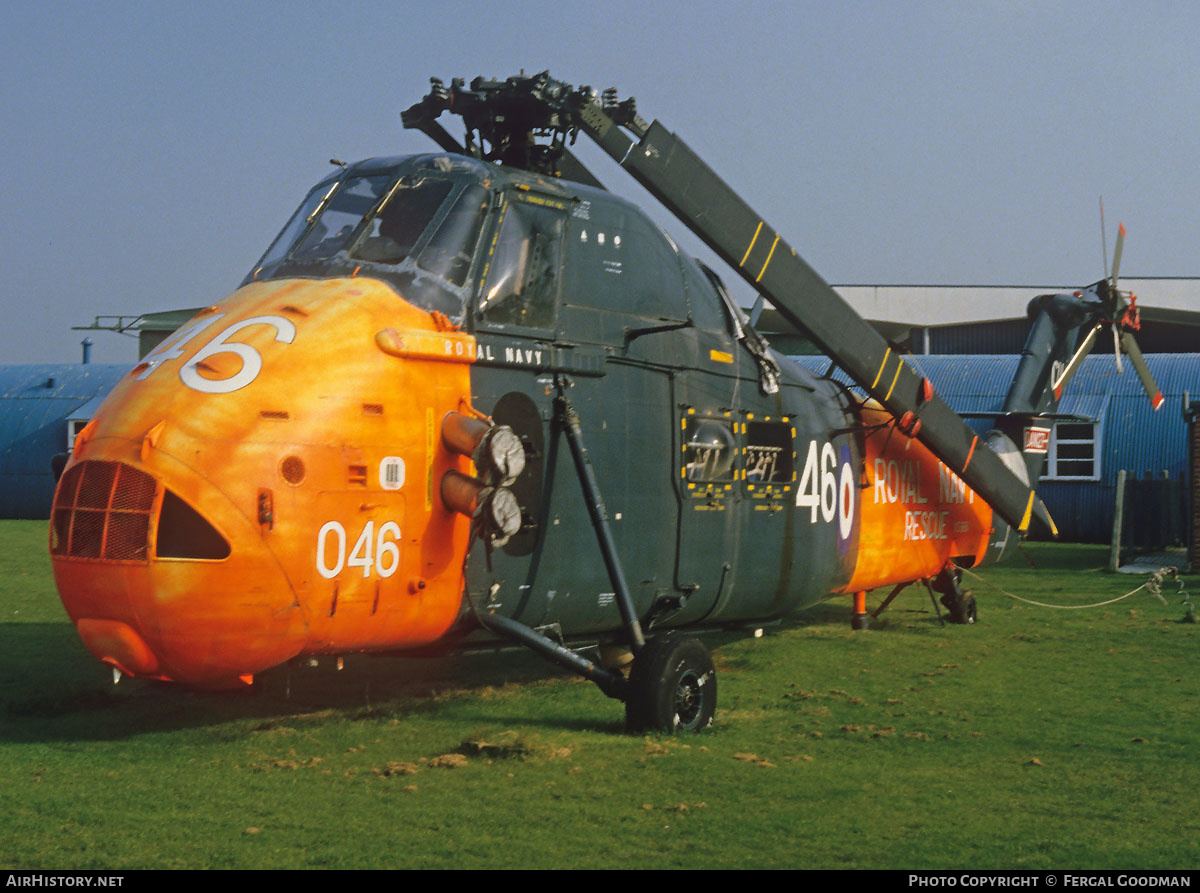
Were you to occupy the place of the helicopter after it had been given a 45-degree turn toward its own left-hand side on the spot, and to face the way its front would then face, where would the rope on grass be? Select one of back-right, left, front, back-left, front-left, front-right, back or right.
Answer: back-left
